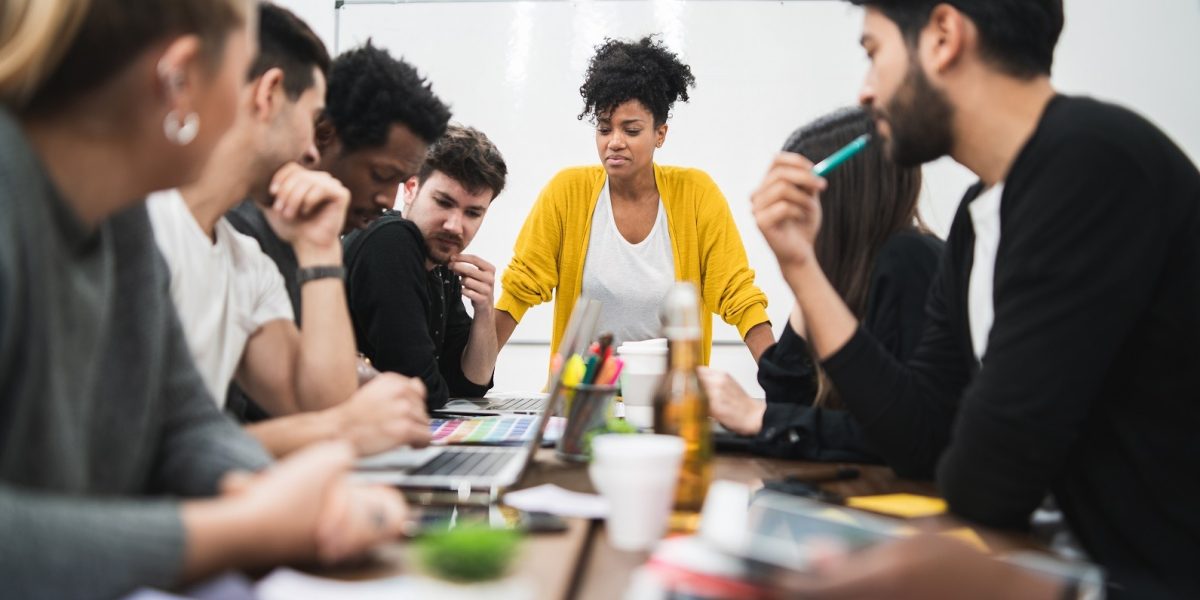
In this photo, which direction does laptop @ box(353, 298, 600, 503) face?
to the viewer's left

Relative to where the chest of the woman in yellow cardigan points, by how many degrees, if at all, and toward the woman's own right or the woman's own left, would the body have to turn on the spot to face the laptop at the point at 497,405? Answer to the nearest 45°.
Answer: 0° — they already face it

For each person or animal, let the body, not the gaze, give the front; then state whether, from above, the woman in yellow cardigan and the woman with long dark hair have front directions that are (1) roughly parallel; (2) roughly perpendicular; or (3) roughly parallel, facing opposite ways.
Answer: roughly perpendicular

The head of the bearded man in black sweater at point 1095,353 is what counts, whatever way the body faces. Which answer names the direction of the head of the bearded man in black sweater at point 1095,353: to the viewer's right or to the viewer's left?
to the viewer's left

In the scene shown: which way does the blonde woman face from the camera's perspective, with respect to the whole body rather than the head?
to the viewer's right

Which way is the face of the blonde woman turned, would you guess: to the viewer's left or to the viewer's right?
to the viewer's right

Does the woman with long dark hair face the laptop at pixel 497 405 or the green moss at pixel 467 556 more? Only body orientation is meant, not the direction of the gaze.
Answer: the laptop

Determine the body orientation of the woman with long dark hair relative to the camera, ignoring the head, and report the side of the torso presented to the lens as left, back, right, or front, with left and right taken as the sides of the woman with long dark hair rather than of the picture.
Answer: left

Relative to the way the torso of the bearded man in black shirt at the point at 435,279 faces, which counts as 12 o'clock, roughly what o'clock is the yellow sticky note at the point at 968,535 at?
The yellow sticky note is roughly at 1 o'clock from the bearded man in black shirt.

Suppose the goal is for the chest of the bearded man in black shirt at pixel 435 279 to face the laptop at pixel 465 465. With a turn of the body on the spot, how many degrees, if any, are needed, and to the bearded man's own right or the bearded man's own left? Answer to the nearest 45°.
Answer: approximately 45° to the bearded man's own right
